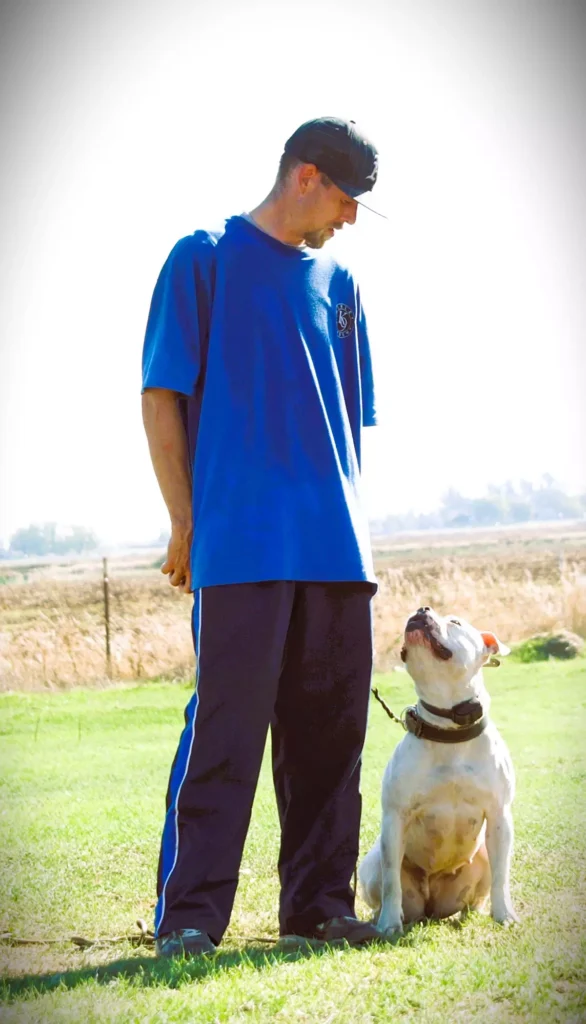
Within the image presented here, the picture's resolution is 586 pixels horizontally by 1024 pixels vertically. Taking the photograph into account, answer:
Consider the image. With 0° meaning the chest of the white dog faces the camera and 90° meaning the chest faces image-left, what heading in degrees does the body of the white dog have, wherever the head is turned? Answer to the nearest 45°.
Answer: approximately 0°

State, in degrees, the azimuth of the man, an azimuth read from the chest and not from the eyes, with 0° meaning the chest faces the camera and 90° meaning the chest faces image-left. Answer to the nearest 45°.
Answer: approximately 315°

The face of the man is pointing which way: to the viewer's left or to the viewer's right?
to the viewer's right
